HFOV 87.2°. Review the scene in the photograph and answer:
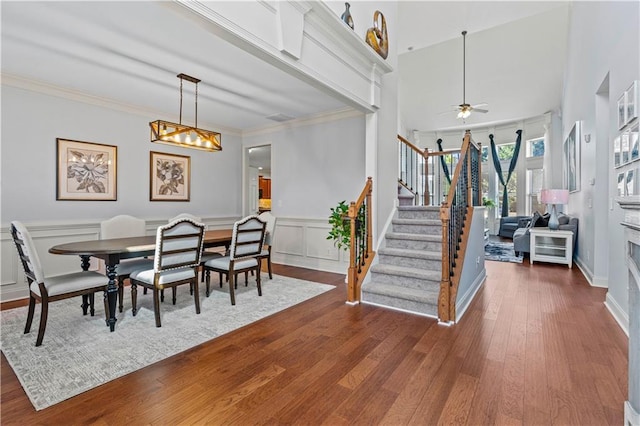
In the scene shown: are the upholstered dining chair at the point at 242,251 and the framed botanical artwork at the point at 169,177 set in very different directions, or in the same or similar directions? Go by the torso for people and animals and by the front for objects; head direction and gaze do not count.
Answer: very different directions

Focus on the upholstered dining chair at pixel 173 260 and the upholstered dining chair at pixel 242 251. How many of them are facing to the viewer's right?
0

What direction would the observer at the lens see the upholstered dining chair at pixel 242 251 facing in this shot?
facing away from the viewer and to the left of the viewer

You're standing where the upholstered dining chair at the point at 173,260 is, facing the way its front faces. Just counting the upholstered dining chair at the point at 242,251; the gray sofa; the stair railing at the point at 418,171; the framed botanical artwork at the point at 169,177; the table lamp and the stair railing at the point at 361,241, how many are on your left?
0

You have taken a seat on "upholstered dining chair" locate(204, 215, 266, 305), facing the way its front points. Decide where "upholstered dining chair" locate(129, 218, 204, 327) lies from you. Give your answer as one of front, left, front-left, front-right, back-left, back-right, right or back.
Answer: left

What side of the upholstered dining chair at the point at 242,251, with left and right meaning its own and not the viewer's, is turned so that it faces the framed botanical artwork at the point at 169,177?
front

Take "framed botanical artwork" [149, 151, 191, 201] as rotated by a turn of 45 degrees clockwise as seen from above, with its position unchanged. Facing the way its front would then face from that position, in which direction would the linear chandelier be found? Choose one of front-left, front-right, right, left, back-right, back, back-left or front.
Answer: front

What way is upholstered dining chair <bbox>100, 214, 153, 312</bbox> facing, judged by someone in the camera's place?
facing the viewer and to the right of the viewer

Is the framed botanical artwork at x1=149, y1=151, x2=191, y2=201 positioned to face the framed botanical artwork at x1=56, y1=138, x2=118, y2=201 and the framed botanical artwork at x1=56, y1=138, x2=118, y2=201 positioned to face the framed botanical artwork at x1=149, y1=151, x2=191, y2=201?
no

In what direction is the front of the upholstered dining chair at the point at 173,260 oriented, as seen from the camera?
facing away from the viewer and to the left of the viewer
